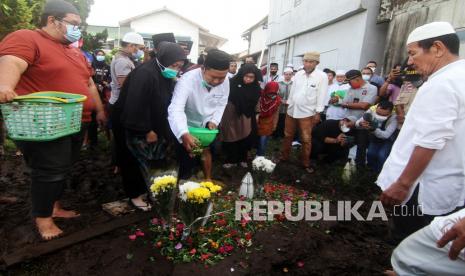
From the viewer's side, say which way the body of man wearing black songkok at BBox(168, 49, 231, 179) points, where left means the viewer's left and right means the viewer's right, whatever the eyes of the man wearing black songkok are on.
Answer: facing the viewer and to the right of the viewer

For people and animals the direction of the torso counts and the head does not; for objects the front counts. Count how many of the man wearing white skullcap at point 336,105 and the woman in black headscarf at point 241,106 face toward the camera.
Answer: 2

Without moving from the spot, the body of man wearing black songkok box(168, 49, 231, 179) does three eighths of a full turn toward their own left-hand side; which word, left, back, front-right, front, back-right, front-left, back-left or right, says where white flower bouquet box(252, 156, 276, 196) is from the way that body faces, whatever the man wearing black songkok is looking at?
right

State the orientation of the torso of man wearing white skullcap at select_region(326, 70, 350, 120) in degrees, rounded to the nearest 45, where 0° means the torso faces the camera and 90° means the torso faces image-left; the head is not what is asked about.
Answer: approximately 0°

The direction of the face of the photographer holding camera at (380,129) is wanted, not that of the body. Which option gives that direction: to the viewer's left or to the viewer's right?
to the viewer's left

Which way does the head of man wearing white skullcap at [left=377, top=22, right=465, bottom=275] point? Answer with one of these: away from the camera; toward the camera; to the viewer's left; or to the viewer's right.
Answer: to the viewer's left

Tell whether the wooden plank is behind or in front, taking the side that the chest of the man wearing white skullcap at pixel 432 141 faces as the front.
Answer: in front

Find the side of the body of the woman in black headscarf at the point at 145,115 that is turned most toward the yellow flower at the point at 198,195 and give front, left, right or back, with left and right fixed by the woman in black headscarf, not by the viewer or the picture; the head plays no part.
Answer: front

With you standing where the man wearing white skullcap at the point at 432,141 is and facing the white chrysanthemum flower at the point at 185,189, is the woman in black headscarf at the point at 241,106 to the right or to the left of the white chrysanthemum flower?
right

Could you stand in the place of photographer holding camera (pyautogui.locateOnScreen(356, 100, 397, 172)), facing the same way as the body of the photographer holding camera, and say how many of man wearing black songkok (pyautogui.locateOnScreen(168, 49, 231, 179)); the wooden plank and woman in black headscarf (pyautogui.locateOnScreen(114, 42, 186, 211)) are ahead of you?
3

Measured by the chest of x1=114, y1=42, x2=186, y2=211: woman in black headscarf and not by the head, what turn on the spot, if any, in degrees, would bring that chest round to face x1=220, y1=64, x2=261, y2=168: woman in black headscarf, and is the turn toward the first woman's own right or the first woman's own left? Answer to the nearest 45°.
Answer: approximately 90° to the first woman's own left

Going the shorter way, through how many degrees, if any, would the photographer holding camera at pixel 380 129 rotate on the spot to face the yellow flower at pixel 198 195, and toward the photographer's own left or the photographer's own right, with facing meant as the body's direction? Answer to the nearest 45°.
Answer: approximately 45° to the photographer's own left

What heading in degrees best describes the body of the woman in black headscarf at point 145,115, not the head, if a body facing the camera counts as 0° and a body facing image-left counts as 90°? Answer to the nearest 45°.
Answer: approximately 315°

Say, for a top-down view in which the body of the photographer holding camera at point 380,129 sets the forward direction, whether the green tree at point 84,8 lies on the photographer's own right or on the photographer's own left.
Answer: on the photographer's own right

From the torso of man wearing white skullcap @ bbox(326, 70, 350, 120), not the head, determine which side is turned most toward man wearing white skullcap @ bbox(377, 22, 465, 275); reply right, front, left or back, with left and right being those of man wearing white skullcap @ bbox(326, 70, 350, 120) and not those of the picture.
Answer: front

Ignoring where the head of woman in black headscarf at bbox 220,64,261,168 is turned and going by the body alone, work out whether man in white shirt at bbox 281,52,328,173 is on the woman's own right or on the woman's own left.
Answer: on the woman's own left
